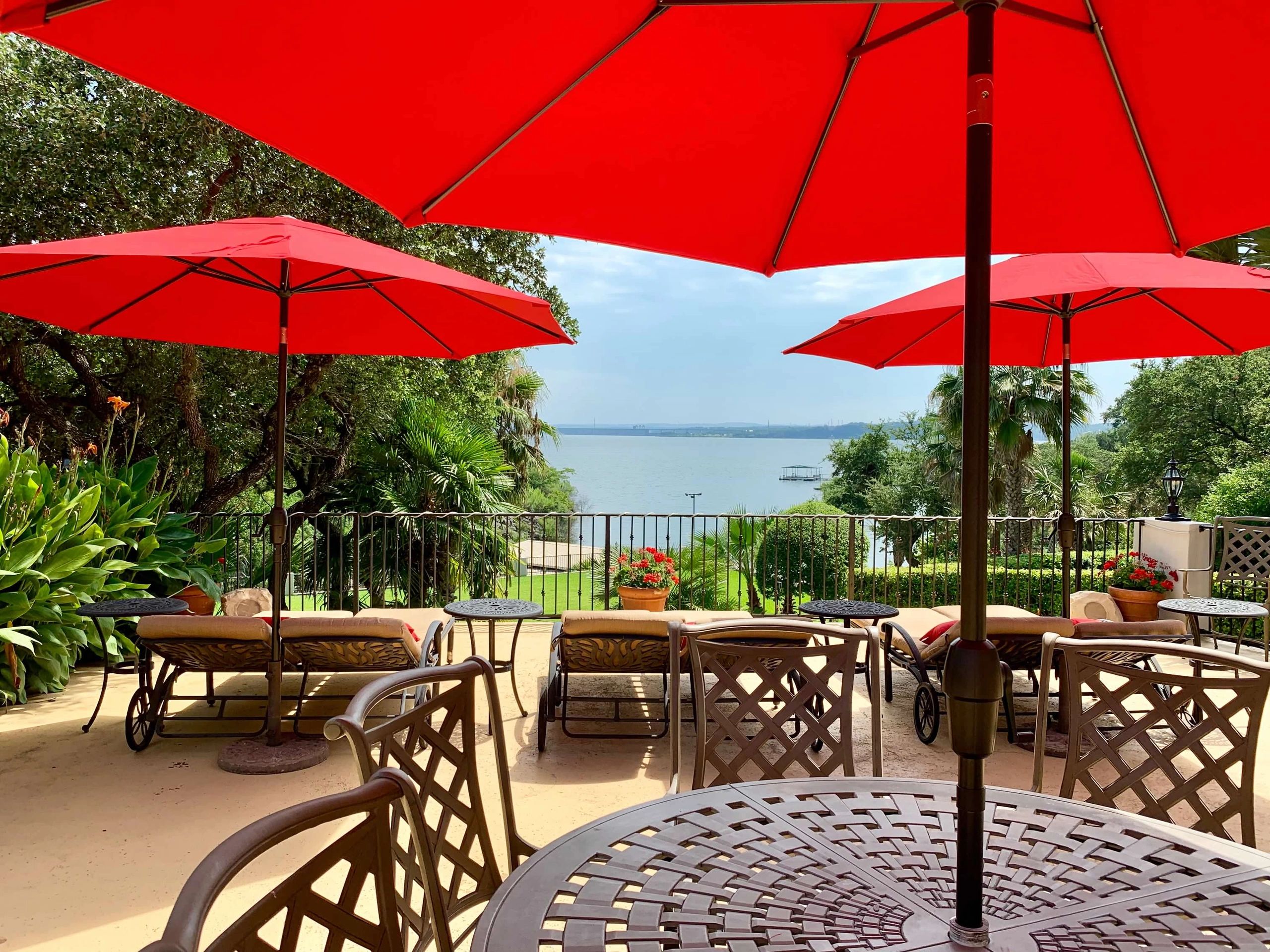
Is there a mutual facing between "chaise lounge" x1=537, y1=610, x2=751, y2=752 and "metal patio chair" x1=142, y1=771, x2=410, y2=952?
no

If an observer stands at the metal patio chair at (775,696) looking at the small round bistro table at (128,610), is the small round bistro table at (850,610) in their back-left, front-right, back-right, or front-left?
front-right

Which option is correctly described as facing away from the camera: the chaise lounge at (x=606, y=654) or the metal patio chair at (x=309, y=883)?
the chaise lounge

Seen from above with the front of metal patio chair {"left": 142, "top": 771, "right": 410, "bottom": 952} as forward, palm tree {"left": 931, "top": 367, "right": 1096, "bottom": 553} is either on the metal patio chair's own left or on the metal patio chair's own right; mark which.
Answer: on the metal patio chair's own left

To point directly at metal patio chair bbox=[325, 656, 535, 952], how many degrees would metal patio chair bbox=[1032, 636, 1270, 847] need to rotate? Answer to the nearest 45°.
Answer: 0° — it already faces it

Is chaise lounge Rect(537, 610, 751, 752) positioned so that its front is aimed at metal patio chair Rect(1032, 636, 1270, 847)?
no

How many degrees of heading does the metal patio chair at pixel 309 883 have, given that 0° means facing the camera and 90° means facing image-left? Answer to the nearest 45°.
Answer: approximately 315°

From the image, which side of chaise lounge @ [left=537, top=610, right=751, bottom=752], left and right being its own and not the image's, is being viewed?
back

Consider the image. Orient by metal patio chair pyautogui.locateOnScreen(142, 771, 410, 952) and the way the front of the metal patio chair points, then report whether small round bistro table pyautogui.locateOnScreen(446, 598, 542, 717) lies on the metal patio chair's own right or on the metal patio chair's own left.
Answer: on the metal patio chair's own left

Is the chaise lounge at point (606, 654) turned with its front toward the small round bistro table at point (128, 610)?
no

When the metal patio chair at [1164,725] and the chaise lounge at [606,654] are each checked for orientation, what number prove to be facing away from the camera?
1

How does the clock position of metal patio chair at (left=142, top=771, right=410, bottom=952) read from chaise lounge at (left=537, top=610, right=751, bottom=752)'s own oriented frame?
The metal patio chair is roughly at 6 o'clock from the chaise lounge.

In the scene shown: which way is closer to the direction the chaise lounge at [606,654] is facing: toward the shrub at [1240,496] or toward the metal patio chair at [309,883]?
the shrub

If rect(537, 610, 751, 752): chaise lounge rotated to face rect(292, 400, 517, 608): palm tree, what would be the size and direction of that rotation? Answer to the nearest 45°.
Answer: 0° — it already faces it

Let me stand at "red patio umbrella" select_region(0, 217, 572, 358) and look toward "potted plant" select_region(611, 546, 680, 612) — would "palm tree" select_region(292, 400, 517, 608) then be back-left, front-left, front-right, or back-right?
front-left

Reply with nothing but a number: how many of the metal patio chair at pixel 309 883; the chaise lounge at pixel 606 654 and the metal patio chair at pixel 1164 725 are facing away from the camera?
1

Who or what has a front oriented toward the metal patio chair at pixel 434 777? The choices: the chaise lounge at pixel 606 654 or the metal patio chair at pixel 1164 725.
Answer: the metal patio chair at pixel 1164 725

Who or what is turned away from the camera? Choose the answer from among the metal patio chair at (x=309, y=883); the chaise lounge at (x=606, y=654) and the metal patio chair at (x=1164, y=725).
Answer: the chaise lounge

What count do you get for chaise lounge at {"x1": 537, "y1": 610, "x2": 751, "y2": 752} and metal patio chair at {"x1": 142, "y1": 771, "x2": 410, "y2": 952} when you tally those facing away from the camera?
1

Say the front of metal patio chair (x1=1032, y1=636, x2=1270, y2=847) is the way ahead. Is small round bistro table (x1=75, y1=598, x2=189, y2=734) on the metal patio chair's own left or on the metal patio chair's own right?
on the metal patio chair's own right

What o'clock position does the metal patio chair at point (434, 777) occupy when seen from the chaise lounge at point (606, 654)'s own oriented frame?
The metal patio chair is roughly at 6 o'clock from the chaise lounge.
